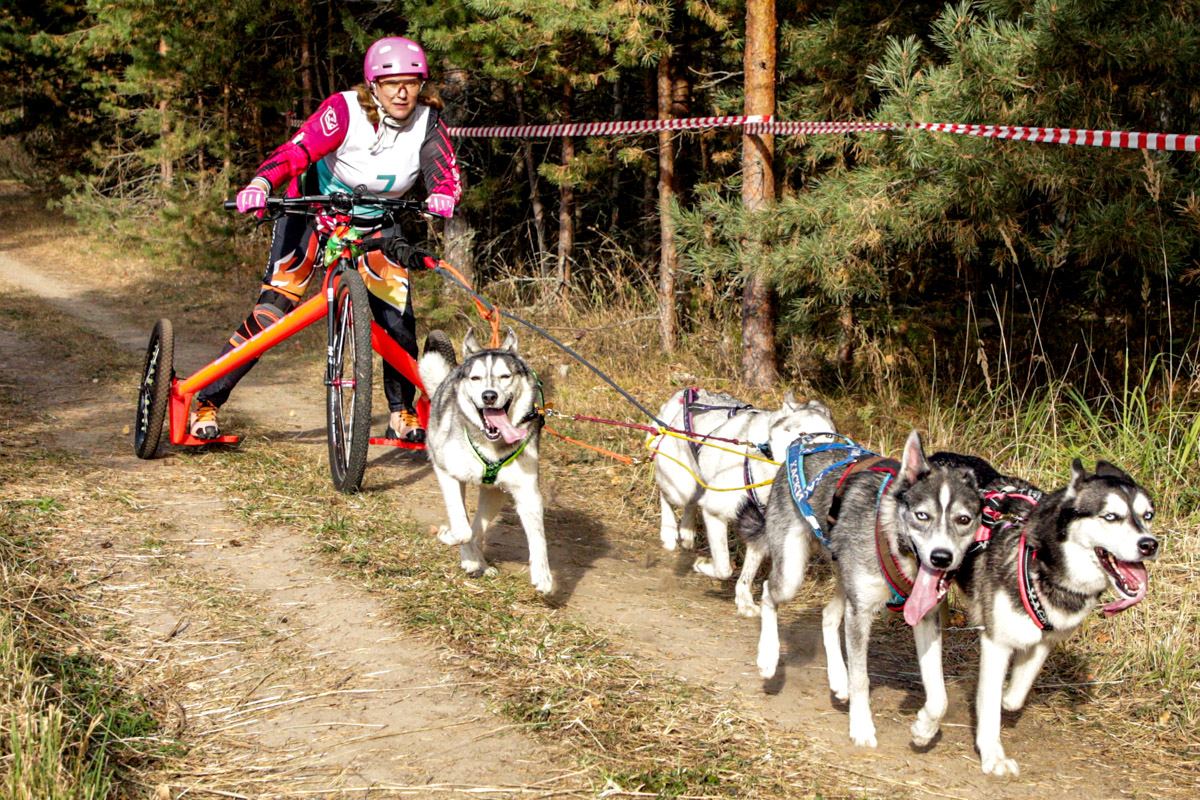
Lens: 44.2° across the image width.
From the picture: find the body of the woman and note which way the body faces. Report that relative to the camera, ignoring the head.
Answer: toward the camera

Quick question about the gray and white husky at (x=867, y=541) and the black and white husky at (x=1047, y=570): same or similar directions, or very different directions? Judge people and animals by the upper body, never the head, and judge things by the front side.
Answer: same or similar directions

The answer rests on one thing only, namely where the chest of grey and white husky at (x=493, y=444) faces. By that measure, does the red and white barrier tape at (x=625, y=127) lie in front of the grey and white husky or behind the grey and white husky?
behind

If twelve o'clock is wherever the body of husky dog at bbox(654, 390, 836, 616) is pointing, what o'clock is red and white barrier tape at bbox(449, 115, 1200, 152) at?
The red and white barrier tape is roughly at 9 o'clock from the husky dog.

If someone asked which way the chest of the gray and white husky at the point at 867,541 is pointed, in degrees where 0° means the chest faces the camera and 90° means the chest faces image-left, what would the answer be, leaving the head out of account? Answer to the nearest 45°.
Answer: approximately 315°

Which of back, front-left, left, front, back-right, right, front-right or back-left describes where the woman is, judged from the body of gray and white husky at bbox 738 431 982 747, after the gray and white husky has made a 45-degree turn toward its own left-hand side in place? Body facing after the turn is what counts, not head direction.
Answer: back-left

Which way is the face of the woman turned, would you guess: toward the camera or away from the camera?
toward the camera

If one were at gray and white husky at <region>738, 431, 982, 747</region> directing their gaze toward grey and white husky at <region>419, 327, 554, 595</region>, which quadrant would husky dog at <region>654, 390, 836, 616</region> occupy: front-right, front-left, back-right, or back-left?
front-right

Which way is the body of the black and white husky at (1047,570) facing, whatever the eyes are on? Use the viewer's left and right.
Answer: facing the viewer and to the right of the viewer

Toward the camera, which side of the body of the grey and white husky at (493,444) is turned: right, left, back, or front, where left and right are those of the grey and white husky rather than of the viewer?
front

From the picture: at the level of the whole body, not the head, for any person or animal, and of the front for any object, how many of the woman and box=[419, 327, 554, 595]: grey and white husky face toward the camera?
2
